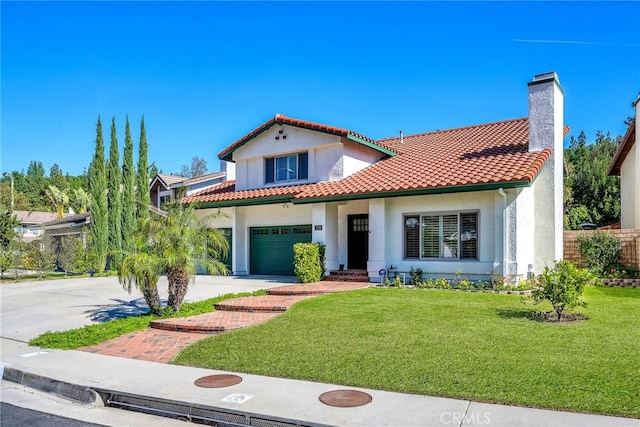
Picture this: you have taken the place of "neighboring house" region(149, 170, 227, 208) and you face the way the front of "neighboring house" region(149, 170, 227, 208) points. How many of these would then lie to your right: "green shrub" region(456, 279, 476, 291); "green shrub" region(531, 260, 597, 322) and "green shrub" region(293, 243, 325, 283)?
0

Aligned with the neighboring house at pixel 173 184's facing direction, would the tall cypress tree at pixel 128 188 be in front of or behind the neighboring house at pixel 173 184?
in front

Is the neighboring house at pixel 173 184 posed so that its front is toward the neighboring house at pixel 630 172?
no

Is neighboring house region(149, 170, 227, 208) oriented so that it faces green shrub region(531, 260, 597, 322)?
no

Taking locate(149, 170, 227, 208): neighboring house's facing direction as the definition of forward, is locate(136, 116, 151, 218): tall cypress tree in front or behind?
in front

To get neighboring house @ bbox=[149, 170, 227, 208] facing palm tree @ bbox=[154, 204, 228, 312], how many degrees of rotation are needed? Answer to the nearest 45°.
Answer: approximately 45° to its left

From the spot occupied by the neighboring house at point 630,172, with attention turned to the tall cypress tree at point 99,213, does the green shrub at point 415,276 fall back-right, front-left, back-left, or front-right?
front-left

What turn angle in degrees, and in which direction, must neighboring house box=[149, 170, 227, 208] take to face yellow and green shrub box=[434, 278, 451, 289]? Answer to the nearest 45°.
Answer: approximately 45° to its left

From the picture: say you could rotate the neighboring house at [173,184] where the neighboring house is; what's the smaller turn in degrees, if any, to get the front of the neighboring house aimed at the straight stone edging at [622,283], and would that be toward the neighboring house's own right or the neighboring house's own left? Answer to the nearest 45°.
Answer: approximately 90° to the neighboring house's own left

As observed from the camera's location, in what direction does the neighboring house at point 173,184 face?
facing the viewer and to the left of the viewer

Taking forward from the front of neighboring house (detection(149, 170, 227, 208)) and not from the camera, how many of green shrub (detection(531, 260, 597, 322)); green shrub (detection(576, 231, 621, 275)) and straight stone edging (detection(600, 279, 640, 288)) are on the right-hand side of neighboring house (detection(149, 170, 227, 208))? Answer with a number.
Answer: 0
